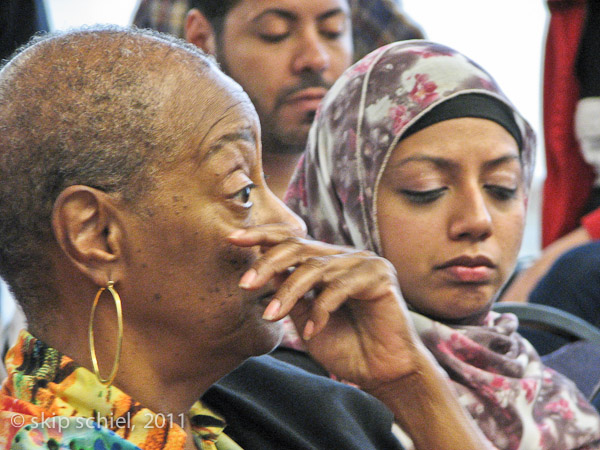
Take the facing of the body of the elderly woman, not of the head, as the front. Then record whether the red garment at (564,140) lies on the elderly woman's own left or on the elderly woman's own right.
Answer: on the elderly woman's own left

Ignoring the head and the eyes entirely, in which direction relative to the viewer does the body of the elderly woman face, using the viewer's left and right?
facing to the right of the viewer
